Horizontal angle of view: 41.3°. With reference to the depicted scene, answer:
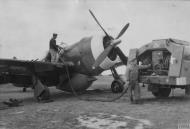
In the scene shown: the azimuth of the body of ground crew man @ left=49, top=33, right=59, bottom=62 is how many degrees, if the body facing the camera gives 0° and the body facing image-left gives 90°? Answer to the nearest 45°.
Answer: approximately 270°
